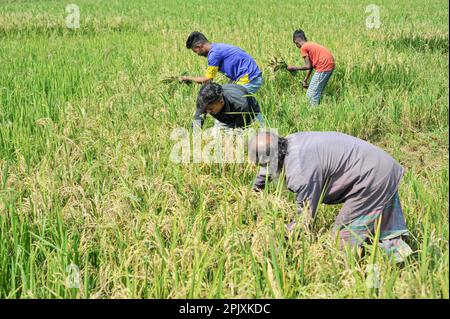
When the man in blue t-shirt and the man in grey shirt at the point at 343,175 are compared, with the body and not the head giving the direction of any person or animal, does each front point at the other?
no

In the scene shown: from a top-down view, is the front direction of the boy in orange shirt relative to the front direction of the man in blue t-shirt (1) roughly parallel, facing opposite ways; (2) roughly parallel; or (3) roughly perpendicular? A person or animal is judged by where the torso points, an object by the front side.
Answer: roughly parallel

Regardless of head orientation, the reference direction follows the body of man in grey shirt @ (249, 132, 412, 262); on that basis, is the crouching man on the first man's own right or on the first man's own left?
on the first man's own right

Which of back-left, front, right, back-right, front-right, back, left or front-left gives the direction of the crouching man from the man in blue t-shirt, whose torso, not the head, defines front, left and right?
left

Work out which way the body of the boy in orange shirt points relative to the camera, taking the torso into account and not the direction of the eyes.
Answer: to the viewer's left

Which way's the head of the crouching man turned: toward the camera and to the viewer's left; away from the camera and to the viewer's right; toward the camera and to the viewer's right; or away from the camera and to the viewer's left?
toward the camera and to the viewer's left

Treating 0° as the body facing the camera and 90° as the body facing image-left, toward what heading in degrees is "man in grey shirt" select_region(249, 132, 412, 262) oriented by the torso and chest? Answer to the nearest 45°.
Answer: approximately 90°

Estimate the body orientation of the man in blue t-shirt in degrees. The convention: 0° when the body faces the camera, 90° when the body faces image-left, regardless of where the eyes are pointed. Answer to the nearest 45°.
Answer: approximately 90°

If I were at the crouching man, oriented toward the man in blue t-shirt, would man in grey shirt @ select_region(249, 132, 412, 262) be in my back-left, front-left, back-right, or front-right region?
back-right

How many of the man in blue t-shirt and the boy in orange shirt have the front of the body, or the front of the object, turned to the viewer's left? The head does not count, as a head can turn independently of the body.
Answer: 2

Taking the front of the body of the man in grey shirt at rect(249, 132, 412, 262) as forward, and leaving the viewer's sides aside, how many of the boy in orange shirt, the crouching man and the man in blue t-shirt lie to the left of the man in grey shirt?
0

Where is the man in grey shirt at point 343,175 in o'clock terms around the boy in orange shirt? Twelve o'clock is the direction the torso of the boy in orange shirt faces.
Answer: The man in grey shirt is roughly at 9 o'clock from the boy in orange shirt.

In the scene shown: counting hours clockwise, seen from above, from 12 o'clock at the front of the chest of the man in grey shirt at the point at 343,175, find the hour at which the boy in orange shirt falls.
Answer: The boy in orange shirt is roughly at 3 o'clock from the man in grey shirt.
